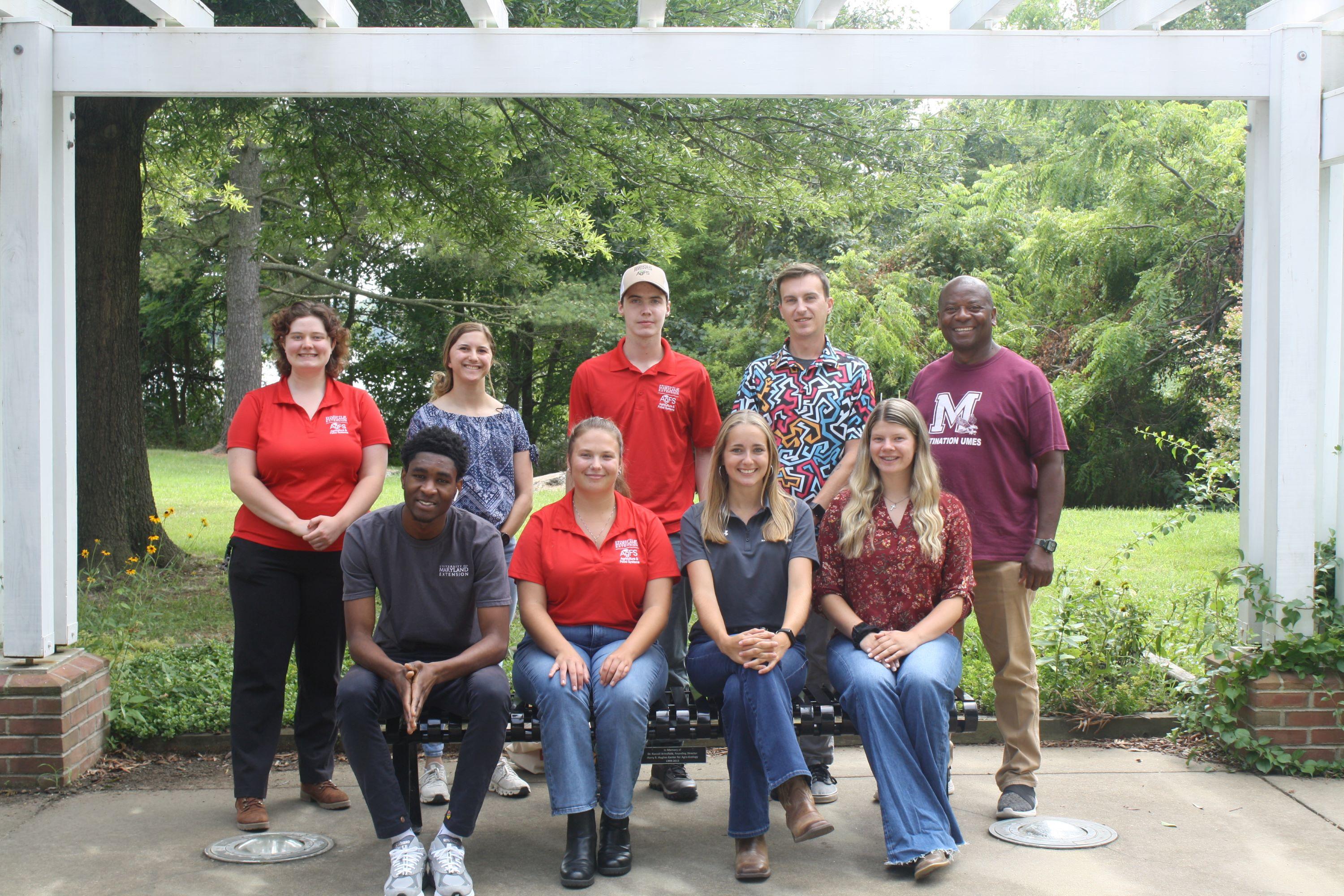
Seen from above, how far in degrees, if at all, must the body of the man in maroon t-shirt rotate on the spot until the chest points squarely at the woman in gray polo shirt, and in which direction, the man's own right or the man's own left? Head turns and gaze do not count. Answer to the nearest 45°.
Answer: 0° — they already face them

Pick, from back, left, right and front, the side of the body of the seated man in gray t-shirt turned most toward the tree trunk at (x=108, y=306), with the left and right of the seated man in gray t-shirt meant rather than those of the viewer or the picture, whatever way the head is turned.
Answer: back

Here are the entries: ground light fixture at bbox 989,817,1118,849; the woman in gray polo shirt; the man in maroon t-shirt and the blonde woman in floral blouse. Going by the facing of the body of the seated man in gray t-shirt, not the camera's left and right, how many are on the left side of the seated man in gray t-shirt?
4

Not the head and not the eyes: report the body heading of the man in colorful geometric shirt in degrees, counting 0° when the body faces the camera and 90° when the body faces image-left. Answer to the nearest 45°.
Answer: approximately 0°

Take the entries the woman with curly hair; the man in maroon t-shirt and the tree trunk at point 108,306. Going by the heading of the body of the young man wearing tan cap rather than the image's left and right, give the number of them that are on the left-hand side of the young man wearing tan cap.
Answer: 1

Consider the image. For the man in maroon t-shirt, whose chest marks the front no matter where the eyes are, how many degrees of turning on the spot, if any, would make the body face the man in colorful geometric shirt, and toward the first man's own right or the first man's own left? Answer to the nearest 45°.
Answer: approximately 45° to the first man's own right

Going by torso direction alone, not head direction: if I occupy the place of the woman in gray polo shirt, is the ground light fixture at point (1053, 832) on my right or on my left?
on my left

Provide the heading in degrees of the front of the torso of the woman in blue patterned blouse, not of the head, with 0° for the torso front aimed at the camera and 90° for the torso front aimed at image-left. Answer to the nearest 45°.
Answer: approximately 0°
